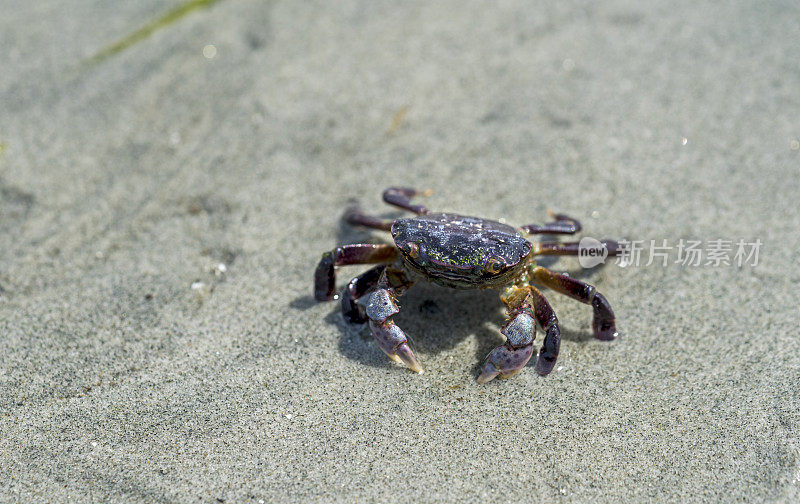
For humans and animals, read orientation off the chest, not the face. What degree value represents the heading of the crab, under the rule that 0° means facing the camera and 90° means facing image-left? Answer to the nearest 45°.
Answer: approximately 0°
